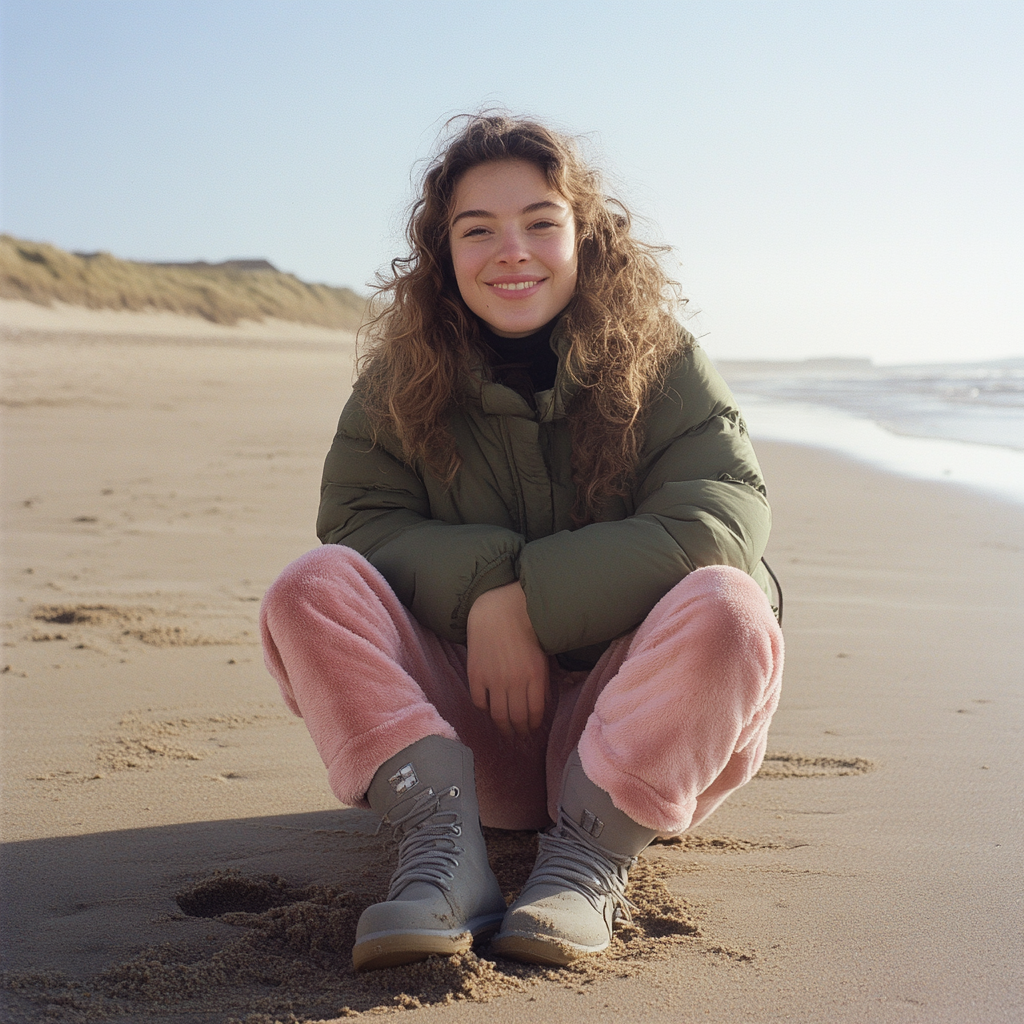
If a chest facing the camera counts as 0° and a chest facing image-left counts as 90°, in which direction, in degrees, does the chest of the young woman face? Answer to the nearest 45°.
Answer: approximately 0°
